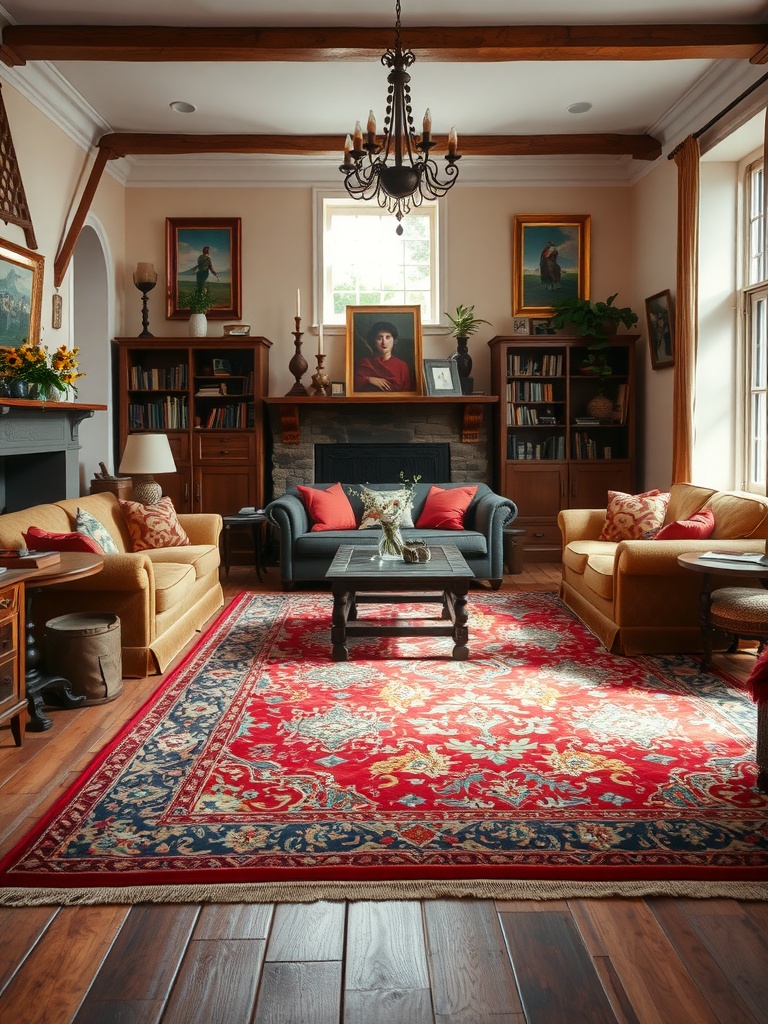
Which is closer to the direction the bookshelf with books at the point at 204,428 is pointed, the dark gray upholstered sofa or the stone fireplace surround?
the dark gray upholstered sofa

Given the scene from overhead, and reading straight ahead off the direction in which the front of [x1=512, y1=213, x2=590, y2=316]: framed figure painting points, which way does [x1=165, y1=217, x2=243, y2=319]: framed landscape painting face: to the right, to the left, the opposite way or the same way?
the same way

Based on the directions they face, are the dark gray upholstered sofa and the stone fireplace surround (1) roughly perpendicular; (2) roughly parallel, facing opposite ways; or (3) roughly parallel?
roughly parallel

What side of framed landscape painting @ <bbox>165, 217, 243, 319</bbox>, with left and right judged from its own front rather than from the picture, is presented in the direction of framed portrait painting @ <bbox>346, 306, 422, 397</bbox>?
left

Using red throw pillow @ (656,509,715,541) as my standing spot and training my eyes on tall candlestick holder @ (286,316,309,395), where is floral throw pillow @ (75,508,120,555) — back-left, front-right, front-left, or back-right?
front-left

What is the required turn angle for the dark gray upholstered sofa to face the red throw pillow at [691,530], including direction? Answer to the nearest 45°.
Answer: approximately 45° to its left

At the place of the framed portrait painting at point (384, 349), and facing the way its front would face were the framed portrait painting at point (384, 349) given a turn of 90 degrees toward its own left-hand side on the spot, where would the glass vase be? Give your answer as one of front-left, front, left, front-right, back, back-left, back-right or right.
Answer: right

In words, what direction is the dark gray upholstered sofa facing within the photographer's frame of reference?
facing the viewer

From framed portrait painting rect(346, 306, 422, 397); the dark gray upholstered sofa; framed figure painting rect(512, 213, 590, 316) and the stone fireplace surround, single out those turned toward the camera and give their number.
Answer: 4

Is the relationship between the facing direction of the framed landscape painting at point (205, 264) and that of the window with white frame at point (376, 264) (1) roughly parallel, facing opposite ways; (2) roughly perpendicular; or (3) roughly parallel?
roughly parallel

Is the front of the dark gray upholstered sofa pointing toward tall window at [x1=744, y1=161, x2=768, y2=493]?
no

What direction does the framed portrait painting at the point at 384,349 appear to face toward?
toward the camera

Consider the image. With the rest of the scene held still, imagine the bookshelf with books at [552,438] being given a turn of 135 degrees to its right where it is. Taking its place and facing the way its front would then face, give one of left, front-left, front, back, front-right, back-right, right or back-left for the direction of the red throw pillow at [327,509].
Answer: left
